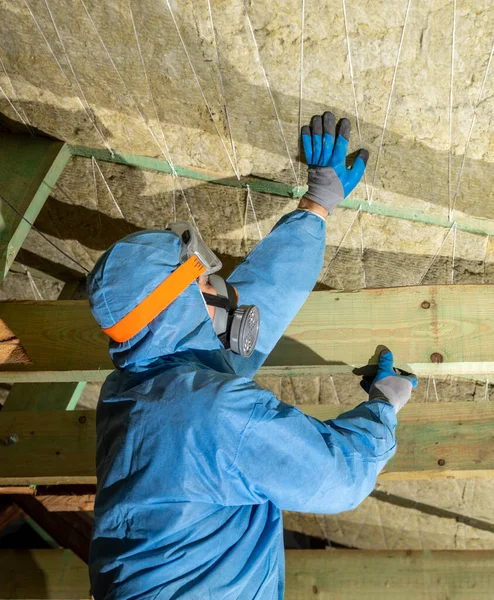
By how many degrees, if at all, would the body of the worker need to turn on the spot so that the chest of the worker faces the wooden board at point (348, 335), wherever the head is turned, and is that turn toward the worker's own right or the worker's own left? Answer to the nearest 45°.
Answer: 0° — they already face it

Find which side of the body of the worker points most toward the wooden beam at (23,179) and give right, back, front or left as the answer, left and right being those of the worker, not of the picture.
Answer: left

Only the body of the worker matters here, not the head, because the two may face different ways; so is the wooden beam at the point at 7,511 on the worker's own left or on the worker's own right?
on the worker's own left

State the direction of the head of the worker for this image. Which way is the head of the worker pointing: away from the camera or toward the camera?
away from the camera

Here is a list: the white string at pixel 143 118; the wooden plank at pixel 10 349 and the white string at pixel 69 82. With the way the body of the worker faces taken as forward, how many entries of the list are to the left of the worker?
3

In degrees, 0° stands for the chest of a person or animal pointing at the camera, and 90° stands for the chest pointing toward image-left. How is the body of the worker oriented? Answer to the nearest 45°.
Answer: approximately 225°
